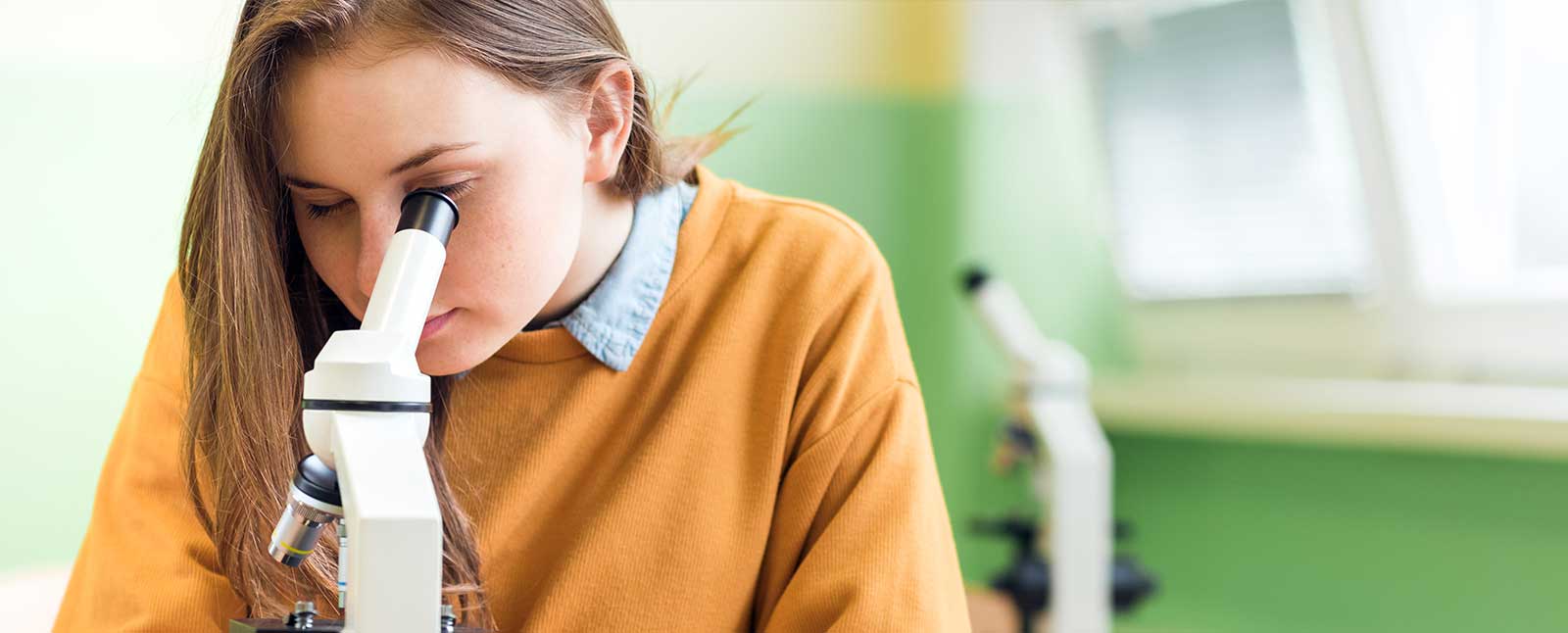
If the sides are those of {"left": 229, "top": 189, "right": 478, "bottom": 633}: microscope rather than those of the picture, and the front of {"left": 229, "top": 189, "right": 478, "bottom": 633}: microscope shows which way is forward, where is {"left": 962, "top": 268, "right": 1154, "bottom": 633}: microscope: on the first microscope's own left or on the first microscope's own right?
on the first microscope's own right

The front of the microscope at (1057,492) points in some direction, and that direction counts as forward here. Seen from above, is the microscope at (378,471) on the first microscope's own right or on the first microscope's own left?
on the first microscope's own left

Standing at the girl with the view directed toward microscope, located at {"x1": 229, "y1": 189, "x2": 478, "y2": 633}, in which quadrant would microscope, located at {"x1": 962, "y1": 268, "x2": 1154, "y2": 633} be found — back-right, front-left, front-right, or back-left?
back-left

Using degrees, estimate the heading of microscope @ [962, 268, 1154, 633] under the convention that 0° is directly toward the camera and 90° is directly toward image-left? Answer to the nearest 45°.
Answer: approximately 135°

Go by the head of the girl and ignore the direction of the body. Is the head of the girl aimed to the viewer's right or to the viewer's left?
to the viewer's left
